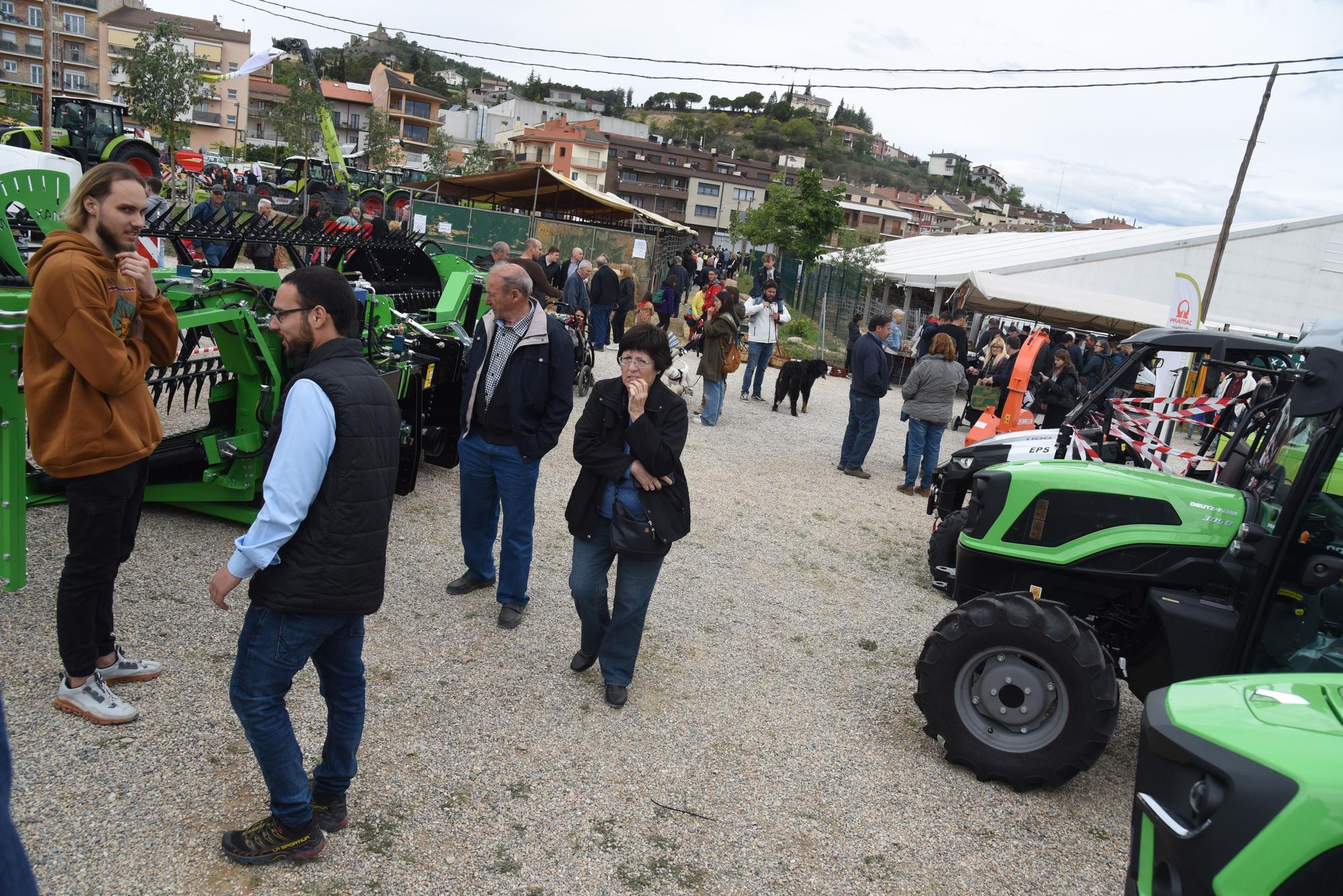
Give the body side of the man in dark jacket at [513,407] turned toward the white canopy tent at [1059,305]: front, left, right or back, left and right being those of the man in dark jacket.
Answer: back

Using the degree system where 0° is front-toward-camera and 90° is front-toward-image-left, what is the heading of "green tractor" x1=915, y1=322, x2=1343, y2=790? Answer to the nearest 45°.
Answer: approximately 90°

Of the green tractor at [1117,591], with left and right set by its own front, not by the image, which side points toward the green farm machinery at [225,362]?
front

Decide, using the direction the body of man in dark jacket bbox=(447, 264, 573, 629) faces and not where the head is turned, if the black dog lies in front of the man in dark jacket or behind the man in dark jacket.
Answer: behind

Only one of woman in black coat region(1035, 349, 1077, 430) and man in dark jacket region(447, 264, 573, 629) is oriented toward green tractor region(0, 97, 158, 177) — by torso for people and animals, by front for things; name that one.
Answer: the woman in black coat

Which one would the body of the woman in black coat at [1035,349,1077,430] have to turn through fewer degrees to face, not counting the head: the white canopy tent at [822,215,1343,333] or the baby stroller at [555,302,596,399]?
the baby stroller

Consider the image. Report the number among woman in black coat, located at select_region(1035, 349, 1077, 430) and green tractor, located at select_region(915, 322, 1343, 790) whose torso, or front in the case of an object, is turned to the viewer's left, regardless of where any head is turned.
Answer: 2
